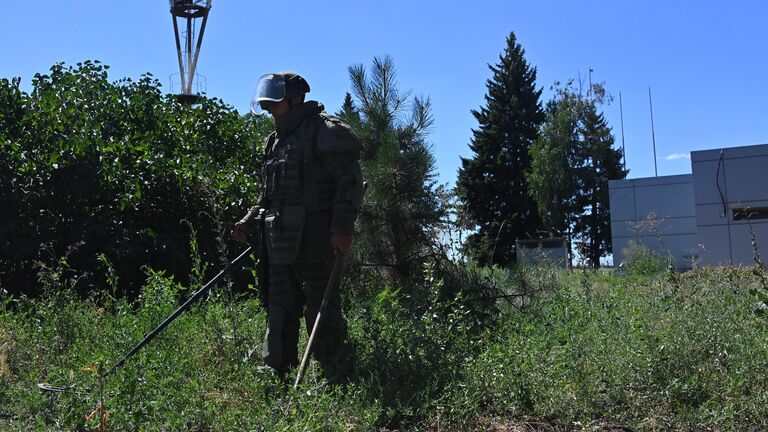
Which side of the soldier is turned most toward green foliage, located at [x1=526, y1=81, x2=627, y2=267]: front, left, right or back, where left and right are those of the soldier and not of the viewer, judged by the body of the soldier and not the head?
back

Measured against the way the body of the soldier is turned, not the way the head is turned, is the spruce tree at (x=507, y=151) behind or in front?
behind

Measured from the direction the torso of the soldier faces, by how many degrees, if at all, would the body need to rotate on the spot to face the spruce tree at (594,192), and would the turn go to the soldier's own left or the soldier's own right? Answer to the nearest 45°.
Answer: approximately 180°

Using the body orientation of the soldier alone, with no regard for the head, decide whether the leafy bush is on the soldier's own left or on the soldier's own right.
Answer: on the soldier's own right

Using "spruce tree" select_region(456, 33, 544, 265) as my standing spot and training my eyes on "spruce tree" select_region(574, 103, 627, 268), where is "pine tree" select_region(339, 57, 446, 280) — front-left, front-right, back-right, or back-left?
back-right

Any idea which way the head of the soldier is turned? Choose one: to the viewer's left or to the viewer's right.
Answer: to the viewer's left

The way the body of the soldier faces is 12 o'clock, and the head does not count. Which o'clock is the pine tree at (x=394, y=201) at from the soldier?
The pine tree is roughly at 5 o'clock from the soldier.

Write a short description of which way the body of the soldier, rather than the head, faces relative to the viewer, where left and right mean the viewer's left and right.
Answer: facing the viewer and to the left of the viewer
